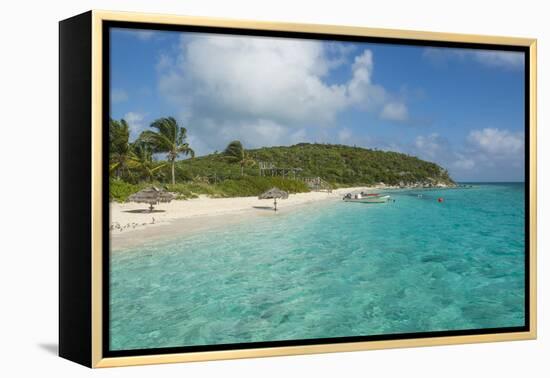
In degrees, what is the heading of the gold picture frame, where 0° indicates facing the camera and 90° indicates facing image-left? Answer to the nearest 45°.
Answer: approximately 315°
